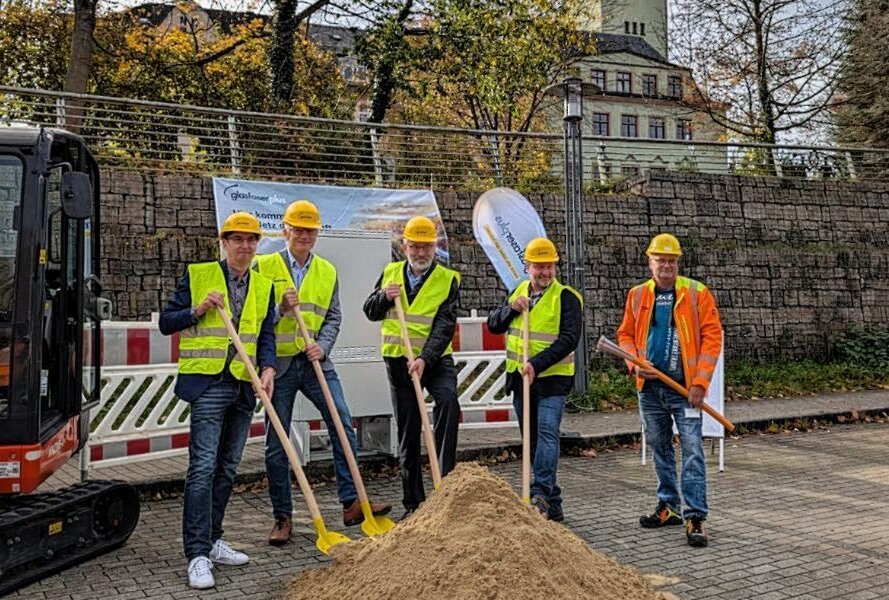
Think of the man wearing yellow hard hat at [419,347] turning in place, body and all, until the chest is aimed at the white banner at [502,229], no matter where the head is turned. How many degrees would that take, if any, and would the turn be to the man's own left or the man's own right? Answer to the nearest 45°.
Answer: approximately 180°

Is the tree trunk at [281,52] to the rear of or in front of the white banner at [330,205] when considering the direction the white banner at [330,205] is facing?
to the rear

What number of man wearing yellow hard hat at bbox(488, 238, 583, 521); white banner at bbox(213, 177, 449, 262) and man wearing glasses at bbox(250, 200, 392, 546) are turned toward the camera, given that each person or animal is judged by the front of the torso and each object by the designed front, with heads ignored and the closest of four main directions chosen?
3

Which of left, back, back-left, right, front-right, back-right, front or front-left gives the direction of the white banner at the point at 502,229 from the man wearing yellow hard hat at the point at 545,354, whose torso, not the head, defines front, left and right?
back

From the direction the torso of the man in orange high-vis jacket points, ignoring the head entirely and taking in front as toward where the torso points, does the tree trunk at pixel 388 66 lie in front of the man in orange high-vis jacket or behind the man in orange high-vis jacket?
behind

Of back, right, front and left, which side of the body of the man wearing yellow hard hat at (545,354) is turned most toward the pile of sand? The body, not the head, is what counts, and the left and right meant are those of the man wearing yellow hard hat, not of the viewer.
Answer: front
